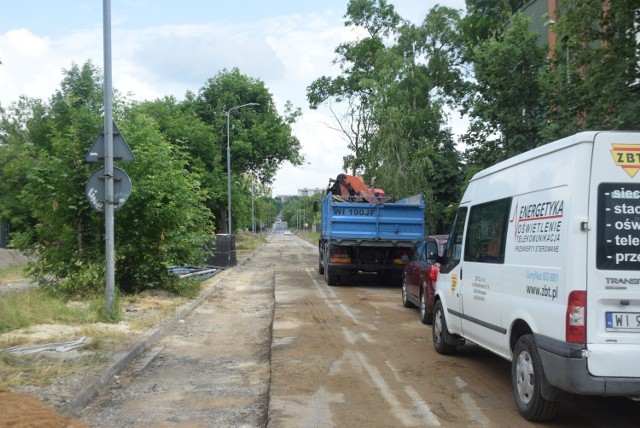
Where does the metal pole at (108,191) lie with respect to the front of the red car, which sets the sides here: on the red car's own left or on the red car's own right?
on the red car's own left

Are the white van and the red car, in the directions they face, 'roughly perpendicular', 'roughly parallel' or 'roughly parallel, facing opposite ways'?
roughly parallel

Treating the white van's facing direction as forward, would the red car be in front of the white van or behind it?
in front

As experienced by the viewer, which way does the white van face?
facing away from the viewer and to the left of the viewer

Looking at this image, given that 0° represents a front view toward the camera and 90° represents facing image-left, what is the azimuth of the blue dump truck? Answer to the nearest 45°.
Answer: approximately 180°

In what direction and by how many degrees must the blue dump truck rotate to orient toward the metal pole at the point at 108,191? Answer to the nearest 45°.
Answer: approximately 135° to its left

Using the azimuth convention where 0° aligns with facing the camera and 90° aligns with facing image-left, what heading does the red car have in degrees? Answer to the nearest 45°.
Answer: approximately 135°

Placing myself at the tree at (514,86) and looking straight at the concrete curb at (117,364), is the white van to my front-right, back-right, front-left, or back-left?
front-left

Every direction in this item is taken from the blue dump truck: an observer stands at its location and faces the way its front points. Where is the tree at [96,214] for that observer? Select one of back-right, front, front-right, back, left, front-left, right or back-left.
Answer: back-left

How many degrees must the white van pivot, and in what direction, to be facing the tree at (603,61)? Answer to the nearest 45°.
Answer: approximately 45° to its right

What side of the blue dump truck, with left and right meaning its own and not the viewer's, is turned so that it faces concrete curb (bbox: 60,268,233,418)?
back
